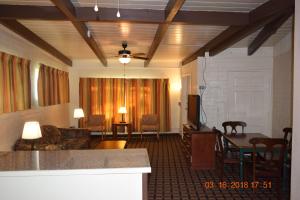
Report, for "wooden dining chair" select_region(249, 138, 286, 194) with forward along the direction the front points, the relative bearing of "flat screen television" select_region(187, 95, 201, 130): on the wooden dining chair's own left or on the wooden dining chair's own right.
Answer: on the wooden dining chair's own left

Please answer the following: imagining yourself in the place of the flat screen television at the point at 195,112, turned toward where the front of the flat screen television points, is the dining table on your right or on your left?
on your left

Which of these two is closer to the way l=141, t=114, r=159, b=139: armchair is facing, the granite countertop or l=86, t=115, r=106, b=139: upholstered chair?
the granite countertop

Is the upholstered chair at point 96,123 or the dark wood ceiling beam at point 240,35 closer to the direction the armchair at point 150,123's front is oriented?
the dark wood ceiling beam

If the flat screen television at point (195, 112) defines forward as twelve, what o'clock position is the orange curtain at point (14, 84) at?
The orange curtain is roughly at 11 o'clock from the flat screen television.

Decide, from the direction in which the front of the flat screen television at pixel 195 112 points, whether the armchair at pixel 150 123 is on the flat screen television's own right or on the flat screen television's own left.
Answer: on the flat screen television's own right

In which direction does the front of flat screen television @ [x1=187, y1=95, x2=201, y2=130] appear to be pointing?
to the viewer's left

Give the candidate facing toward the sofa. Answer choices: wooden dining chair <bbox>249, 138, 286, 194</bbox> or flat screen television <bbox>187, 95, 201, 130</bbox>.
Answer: the flat screen television

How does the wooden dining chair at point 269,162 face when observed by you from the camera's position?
facing away from the viewer

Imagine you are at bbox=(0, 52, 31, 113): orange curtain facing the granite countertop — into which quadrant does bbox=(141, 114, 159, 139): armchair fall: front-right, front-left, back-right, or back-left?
back-left

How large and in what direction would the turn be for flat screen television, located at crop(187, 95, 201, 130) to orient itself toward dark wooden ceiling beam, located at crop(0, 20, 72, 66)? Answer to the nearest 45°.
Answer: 0° — it already faces it

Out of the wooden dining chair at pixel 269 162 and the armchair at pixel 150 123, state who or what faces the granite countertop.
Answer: the armchair

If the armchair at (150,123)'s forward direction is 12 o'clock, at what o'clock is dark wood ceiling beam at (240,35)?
The dark wood ceiling beam is roughly at 11 o'clock from the armchair.
